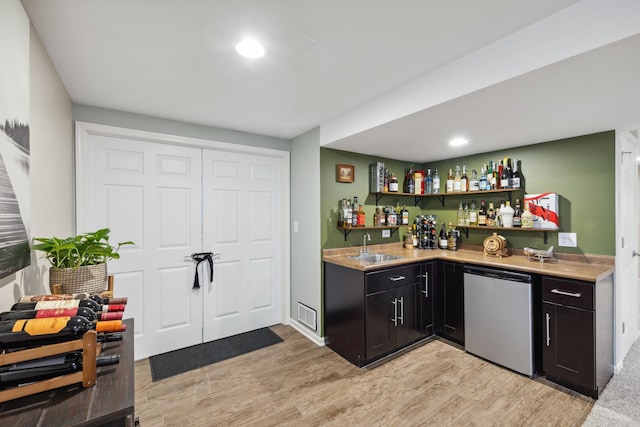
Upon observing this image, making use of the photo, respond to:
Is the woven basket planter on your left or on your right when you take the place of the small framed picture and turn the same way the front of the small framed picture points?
on your right

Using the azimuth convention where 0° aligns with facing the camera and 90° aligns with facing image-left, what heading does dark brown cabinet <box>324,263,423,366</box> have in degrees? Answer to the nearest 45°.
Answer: approximately 315°

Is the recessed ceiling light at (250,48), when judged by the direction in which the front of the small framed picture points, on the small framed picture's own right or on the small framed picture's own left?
on the small framed picture's own right

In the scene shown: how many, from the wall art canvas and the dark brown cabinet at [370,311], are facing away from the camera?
0

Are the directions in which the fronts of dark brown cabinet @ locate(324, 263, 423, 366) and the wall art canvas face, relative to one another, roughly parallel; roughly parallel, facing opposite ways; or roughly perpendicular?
roughly perpendicular

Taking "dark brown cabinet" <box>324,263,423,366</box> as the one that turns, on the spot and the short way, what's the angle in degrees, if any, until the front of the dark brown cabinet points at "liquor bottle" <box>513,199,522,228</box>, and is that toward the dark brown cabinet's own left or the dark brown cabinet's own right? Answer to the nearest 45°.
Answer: approximately 45° to the dark brown cabinet's own left

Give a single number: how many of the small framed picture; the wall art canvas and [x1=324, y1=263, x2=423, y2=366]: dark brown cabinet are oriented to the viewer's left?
0

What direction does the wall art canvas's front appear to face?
to the viewer's right

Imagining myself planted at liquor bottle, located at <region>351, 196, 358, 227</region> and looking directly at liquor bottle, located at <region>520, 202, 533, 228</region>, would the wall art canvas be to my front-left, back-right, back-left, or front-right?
back-right

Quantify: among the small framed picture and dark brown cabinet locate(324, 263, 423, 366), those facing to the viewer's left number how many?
0

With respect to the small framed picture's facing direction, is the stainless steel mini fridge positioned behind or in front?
in front

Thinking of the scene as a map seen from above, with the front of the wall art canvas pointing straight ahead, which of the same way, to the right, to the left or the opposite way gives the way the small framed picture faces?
to the right

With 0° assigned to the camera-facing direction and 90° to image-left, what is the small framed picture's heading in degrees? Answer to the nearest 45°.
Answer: approximately 315°

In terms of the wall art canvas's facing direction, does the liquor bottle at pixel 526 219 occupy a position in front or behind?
in front
